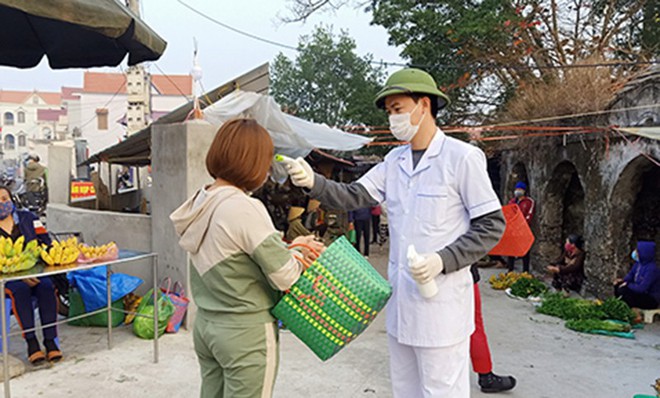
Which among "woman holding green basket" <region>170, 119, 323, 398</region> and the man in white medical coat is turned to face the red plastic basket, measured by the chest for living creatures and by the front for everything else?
the woman holding green basket

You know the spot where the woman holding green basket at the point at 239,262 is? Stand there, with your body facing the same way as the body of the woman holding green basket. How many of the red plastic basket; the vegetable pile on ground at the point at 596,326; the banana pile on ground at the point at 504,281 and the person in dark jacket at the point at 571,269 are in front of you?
4

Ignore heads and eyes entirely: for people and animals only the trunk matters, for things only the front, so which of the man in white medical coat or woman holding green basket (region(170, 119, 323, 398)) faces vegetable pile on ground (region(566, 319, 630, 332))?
the woman holding green basket

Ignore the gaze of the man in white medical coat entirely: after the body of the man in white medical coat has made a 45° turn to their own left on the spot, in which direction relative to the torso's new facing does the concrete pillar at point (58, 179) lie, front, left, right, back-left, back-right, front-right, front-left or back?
back-right

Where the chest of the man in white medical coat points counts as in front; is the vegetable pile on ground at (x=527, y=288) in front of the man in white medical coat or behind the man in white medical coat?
behind

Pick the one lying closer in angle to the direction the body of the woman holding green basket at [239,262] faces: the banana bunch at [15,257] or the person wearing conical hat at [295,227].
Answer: the person wearing conical hat

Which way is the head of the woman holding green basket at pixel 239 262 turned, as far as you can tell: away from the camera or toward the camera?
away from the camera

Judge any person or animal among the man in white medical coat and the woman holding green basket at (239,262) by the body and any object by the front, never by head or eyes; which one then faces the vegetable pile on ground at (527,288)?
the woman holding green basket

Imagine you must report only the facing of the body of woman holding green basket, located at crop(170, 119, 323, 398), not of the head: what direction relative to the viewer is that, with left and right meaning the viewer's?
facing away from the viewer and to the right of the viewer

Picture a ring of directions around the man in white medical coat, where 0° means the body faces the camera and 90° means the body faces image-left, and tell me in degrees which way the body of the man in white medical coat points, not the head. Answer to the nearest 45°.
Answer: approximately 45°

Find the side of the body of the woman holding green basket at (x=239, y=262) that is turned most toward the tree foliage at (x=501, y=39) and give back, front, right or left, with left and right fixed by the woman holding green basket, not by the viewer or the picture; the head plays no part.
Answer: front

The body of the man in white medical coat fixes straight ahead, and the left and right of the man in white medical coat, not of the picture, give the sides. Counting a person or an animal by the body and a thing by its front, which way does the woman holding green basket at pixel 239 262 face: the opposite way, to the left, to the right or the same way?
the opposite way

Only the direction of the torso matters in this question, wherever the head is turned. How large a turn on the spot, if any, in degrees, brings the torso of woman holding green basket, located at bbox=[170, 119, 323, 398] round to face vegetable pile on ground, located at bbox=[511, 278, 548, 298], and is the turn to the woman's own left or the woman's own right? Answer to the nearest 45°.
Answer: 0° — they already face it

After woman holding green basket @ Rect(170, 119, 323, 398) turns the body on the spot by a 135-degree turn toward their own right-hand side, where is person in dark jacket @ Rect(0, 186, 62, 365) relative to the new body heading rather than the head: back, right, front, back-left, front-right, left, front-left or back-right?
back-right

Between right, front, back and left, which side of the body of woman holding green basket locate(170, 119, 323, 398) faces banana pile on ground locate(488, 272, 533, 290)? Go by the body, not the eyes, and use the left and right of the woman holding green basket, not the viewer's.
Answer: front

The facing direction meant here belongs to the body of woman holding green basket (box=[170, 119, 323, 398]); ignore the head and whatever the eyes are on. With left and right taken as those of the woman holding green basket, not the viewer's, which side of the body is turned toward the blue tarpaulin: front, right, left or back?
left

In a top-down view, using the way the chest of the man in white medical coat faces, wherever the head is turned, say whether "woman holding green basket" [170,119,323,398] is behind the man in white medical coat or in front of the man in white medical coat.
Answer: in front

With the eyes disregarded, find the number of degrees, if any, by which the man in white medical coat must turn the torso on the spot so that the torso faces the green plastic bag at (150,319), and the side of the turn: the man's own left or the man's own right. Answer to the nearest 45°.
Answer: approximately 90° to the man's own right
